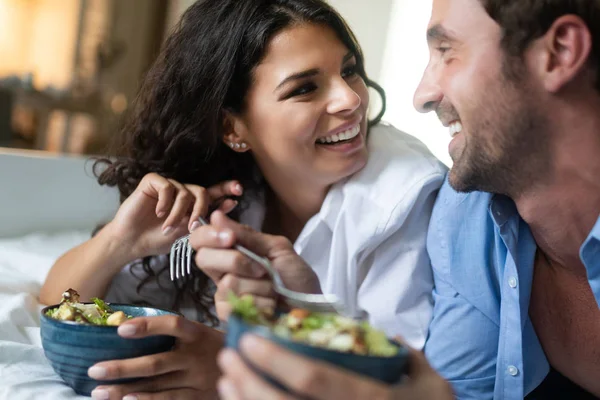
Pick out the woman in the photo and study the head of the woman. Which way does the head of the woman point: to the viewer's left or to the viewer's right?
to the viewer's right

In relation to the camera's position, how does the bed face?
facing the viewer

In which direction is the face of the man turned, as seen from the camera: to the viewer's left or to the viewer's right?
to the viewer's left
